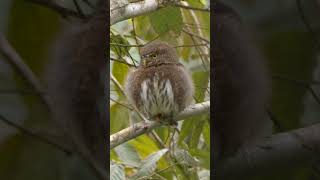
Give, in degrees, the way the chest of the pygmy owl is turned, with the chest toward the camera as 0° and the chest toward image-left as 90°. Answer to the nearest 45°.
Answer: approximately 0°
